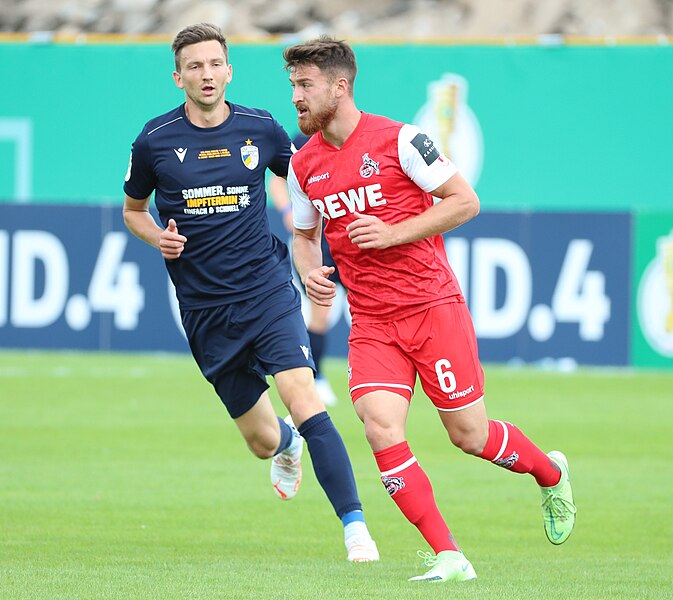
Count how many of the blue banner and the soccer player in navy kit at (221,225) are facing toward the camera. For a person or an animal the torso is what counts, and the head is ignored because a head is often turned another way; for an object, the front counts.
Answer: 2

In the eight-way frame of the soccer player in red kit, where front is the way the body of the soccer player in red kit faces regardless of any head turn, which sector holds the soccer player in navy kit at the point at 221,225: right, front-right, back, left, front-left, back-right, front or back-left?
right

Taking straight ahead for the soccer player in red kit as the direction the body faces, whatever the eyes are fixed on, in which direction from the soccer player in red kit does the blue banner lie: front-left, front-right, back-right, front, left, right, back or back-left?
back-right

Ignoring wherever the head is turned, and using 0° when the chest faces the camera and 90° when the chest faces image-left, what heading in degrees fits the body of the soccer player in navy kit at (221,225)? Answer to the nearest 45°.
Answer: approximately 0°

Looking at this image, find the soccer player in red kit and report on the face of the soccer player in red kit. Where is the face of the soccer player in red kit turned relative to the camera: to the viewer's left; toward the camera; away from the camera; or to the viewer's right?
to the viewer's left

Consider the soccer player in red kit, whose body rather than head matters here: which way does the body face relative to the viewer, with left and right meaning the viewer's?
facing the viewer and to the left of the viewer

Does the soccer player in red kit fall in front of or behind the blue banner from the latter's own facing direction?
in front

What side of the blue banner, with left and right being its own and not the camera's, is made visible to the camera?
front

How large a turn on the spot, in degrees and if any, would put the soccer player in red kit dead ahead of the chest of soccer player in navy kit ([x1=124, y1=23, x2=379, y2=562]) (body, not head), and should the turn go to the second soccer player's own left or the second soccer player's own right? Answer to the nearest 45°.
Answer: approximately 45° to the second soccer player's own left

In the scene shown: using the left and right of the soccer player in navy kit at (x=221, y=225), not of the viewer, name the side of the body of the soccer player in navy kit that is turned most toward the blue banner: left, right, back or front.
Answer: back

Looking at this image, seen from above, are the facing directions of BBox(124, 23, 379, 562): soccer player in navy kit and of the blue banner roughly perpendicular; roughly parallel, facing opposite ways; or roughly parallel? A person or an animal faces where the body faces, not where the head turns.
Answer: roughly parallel

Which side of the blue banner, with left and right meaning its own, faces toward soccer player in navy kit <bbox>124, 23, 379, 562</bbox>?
front
